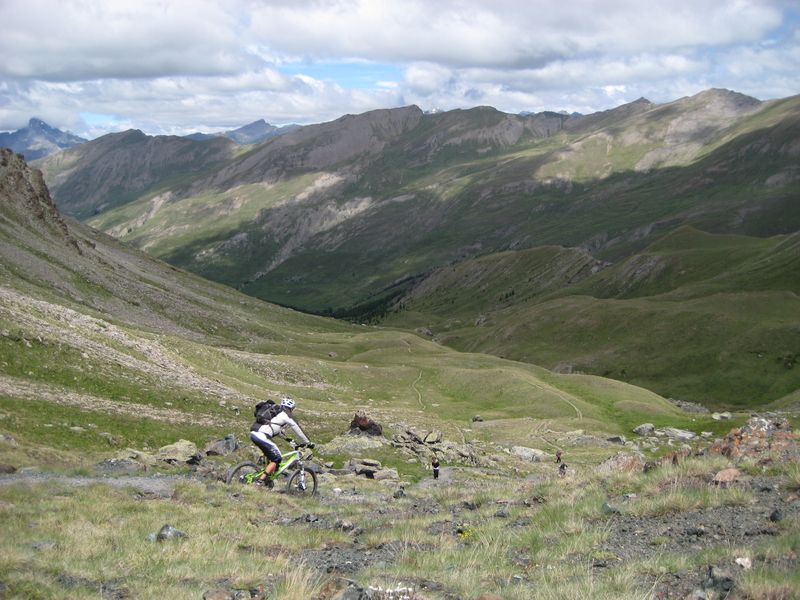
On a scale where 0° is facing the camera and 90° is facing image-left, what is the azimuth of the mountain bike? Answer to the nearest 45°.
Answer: approximately 270°

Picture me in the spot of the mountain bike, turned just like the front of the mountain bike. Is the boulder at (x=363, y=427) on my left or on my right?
on my left

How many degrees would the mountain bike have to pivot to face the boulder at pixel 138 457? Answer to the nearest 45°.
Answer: approximately 135° to its left

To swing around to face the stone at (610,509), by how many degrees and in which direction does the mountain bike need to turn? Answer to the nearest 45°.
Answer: approximately 45° to its right
